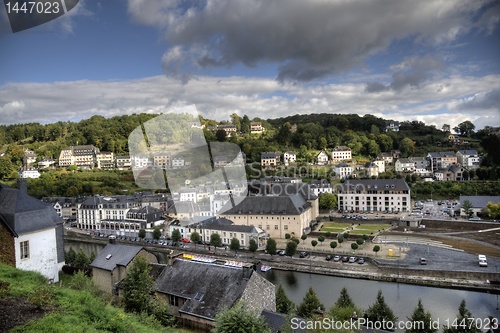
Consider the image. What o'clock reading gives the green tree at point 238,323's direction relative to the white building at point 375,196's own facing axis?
The green tree is roughly at 12 o'clock from the white building.

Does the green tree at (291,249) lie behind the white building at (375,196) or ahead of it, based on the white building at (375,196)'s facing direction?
ahead

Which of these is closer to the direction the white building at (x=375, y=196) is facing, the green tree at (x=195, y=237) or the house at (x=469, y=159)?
the green tree

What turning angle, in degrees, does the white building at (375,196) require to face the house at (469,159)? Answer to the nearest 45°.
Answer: approximately 135° to its left

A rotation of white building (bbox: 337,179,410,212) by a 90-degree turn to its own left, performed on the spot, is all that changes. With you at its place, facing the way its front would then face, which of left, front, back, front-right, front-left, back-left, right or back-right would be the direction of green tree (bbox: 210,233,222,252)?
back-right

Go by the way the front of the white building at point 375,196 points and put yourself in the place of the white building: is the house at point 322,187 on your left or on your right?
on your right

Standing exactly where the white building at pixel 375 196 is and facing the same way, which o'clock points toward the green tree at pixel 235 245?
The green tree is roughly at 1 o'clock from the white building.

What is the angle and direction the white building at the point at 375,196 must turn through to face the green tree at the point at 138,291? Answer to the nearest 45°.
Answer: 0° — it already faces it

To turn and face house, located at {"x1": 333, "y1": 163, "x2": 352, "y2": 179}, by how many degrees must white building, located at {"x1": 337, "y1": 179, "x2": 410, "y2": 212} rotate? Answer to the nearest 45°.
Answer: approximately 180°

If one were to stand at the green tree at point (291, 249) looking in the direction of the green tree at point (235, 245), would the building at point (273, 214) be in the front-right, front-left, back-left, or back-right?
front-right

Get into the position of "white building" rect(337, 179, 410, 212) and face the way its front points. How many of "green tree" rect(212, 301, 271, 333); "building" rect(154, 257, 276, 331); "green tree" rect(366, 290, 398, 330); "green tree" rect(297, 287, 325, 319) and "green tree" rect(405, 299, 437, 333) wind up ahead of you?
5

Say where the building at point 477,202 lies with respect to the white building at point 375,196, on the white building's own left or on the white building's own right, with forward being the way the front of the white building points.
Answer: on the white building's own left

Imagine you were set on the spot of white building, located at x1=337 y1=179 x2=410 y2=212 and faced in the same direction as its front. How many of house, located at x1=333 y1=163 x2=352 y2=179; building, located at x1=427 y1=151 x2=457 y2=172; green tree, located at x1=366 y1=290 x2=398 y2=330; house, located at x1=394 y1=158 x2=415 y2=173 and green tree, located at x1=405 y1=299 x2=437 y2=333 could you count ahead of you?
2

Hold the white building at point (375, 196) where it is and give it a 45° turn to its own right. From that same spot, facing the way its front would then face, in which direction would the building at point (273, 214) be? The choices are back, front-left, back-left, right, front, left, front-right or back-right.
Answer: front

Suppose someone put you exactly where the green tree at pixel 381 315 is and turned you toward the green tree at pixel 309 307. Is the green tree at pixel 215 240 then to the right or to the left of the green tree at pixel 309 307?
right

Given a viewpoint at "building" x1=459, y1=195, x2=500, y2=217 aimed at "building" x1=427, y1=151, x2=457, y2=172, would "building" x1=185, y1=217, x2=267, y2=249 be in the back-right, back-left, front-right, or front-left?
back-left

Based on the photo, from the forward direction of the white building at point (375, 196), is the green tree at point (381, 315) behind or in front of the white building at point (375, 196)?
in front

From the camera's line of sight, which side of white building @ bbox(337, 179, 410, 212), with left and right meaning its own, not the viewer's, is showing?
front
